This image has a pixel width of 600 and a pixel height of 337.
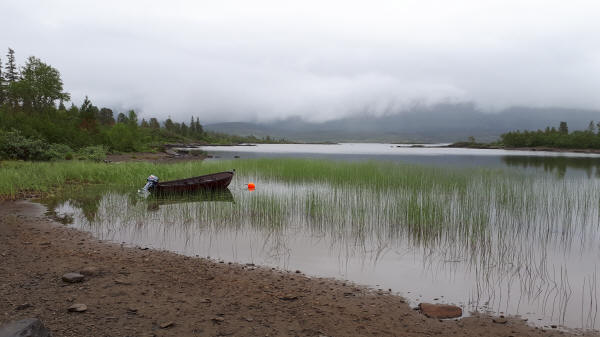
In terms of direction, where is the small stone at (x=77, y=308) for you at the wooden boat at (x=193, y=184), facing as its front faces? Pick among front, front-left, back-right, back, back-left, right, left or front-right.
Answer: right

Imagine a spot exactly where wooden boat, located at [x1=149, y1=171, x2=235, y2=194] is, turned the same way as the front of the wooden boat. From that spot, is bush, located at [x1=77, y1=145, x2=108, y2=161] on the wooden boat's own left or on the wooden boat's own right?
on the wooden boat's own left

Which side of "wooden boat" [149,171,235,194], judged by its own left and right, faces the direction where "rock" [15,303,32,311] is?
right

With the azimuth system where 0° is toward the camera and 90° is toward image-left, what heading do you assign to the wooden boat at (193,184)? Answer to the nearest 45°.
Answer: approximately 270°

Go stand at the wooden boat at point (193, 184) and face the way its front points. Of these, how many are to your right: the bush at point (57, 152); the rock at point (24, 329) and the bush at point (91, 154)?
1

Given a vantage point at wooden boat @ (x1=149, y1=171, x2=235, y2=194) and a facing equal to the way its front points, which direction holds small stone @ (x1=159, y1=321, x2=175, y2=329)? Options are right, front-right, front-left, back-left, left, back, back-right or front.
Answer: right

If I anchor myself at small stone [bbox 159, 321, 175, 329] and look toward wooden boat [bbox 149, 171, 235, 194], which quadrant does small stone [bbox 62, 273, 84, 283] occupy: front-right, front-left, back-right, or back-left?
front-left

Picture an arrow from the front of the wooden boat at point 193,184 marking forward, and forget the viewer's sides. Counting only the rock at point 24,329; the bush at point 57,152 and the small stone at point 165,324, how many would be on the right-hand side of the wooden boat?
2

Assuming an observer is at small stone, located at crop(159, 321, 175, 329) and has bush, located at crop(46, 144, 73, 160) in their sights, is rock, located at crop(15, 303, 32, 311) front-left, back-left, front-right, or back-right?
front-left

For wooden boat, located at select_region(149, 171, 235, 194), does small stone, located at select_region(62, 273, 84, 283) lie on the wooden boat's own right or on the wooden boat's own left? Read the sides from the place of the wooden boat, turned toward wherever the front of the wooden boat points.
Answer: on the wooden boat's own right

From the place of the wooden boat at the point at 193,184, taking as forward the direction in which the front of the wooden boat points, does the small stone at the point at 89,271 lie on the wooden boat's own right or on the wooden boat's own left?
on the wooden boat's own right

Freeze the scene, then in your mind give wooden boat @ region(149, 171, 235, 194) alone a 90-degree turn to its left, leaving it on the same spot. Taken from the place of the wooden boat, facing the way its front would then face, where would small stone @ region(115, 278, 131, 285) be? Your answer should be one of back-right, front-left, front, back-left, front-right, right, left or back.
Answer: back
